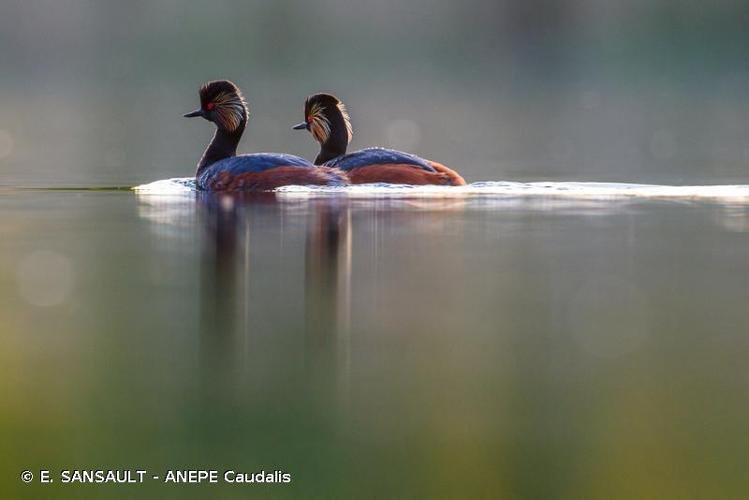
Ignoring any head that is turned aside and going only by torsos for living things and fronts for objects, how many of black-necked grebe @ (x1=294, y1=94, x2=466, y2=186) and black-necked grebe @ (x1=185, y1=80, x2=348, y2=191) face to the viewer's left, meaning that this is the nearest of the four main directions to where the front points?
2

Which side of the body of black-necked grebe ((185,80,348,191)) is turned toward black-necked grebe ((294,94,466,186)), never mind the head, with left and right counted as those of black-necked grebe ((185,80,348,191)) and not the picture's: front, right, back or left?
back

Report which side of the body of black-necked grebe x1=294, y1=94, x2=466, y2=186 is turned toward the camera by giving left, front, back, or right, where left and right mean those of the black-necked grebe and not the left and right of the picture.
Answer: left

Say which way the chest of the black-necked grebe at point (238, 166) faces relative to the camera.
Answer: to the viewer's left

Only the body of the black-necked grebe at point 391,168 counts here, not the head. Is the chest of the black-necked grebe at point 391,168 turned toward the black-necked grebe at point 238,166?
yes
